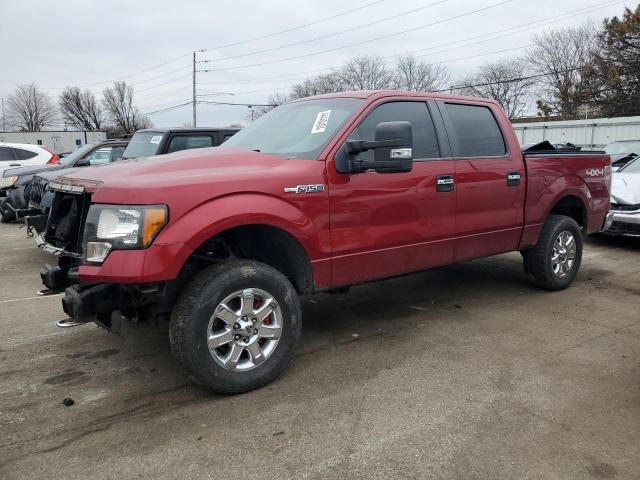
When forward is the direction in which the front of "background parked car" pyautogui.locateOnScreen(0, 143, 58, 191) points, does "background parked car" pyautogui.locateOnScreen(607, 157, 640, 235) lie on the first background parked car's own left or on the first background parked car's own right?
on the first background parked car's own left

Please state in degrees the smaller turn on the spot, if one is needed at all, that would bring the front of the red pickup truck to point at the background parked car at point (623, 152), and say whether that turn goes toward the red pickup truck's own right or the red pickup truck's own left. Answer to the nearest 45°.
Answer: approximately 180°

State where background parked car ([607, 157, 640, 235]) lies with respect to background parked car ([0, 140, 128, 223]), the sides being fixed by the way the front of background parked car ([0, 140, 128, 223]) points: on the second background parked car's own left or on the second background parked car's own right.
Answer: on the second background parked car's own left

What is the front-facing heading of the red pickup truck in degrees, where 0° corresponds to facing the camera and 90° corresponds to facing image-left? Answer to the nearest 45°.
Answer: approximately 45°

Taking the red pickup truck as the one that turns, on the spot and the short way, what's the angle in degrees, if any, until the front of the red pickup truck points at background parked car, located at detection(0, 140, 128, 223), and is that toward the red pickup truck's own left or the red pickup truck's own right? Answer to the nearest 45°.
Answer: approximately 90° to the red pickup truck's own right

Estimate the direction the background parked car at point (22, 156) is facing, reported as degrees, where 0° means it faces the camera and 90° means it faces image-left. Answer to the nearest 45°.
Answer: approximately 90°

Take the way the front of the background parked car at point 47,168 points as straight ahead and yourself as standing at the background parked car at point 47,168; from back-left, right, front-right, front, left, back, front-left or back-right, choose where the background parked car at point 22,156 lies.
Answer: back-right

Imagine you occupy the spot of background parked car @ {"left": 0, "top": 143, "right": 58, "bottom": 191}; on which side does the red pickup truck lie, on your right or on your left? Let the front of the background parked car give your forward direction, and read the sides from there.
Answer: on your left

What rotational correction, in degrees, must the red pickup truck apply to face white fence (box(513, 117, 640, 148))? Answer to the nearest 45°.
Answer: approximately 180°
